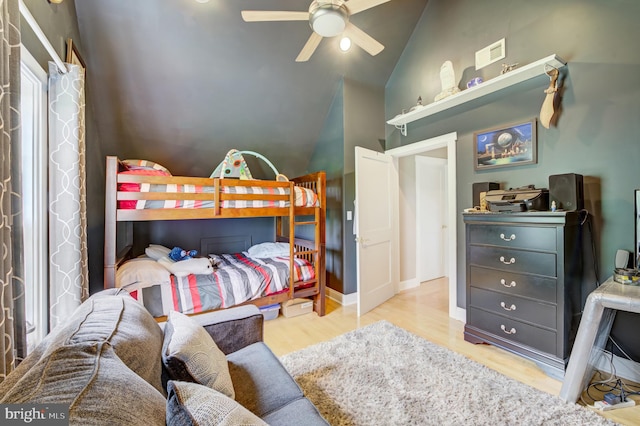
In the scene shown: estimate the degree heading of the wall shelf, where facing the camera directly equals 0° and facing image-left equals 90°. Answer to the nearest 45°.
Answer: approximately 45°

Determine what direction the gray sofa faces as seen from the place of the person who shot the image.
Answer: facing to the right of the viewer

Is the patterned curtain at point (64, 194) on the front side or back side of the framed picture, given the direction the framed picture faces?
on the front side

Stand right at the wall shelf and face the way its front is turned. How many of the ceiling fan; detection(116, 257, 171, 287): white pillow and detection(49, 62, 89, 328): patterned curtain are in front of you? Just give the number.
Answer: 3

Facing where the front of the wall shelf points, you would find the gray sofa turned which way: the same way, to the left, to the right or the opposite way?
the opposite way

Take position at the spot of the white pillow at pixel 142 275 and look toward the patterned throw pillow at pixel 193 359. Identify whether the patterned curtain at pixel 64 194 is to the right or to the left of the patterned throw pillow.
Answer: right

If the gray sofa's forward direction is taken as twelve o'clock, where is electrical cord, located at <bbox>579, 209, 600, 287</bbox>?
The electrical cord is roughly at 12 o'clock from the gray sofa.

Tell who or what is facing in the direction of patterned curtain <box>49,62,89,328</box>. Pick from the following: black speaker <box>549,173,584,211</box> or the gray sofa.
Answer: the black speaker
